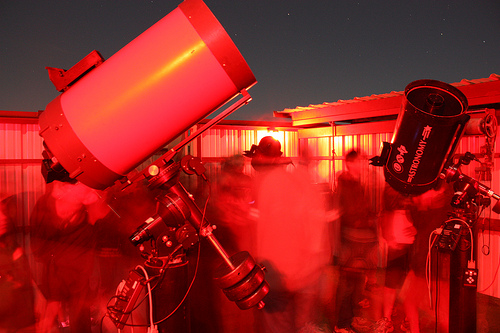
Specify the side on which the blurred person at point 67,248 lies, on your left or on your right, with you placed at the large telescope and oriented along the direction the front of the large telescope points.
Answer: on your right

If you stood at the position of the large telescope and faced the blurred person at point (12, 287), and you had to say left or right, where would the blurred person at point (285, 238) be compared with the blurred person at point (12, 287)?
right

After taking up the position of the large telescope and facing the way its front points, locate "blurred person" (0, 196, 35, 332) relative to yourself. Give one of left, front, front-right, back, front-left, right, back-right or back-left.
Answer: back-right

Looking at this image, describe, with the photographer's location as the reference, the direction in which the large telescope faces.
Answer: facing the viewer and to the right of the viewer
